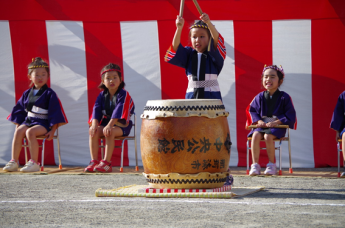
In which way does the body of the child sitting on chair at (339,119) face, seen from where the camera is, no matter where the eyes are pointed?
toward the camera

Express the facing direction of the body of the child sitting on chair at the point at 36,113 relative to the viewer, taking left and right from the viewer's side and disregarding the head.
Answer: facing the viewer and to the left of the viewer

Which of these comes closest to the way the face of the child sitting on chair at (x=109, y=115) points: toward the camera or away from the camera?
toward the camera

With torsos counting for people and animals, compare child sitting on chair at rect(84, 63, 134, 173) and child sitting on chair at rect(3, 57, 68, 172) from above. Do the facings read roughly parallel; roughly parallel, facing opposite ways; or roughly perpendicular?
roughly parallel

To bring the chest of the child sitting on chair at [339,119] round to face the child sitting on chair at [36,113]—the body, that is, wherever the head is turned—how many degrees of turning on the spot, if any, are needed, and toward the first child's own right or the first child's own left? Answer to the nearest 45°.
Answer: approximately 90° to the first child's own right

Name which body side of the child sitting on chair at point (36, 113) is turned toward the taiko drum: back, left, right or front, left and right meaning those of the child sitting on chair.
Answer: left

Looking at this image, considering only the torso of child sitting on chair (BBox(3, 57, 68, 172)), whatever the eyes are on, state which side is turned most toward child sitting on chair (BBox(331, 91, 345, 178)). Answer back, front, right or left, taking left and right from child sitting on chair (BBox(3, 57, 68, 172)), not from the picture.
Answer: left

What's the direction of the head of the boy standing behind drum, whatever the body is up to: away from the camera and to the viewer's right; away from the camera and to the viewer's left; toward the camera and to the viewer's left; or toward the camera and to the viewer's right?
toward the camera and to the viewer's left

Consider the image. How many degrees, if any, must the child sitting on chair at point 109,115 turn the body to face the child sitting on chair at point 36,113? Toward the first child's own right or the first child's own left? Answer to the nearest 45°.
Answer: approximately 45° to the first child's own right

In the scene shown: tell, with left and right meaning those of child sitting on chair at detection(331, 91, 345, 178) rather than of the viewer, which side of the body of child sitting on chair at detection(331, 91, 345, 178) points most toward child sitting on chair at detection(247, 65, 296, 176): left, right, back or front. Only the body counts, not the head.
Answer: right

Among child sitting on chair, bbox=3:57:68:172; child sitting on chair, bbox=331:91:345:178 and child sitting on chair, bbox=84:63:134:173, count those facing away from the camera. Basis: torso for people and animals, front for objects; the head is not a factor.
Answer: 0

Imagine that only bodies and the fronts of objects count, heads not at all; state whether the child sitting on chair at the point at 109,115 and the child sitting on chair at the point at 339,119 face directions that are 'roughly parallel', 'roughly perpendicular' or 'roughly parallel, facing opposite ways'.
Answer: roughly parallel

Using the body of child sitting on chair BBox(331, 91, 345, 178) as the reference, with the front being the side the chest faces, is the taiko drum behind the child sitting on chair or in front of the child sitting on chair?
in front

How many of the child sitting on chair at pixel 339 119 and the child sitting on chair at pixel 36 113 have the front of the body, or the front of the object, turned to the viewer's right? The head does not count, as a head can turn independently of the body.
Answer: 0

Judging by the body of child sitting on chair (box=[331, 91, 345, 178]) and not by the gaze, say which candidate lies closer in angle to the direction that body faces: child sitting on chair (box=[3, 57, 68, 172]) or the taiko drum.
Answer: the taiko drum
